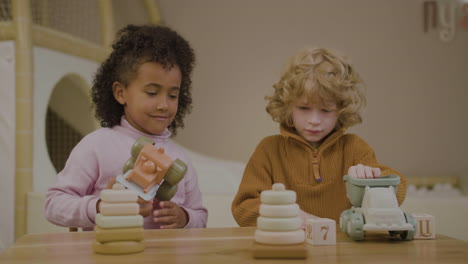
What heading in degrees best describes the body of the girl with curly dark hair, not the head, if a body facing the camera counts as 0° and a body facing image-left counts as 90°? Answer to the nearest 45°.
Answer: approximately 315°

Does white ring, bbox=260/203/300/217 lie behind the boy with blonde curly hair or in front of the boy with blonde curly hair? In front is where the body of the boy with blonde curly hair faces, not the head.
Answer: in front

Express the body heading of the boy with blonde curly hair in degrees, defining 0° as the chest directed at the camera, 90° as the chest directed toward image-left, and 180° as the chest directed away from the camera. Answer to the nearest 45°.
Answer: approximately 0°

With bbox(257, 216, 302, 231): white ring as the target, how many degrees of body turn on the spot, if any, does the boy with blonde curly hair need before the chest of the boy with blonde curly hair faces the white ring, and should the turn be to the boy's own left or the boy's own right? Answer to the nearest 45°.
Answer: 0° — they already face it
